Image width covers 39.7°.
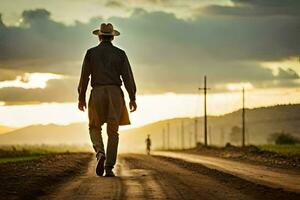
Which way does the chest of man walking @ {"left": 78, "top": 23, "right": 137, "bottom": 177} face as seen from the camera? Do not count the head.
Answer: away from the camera
